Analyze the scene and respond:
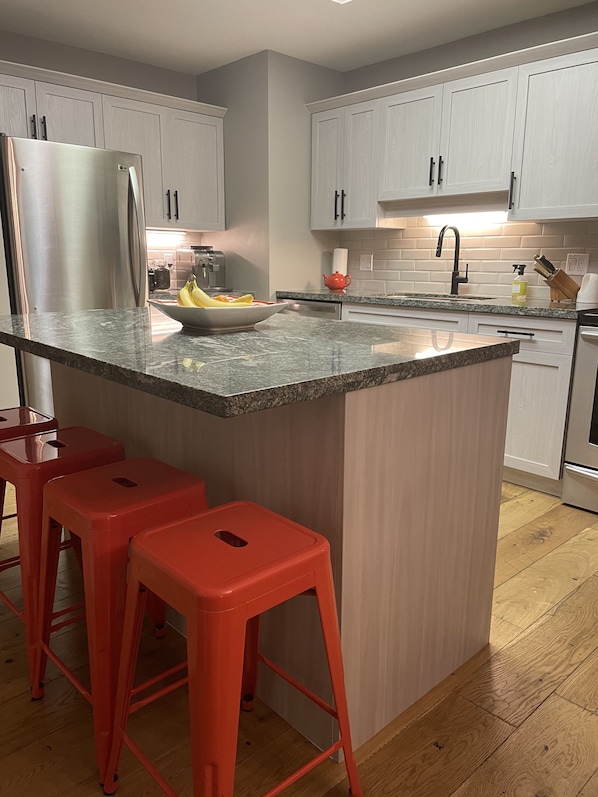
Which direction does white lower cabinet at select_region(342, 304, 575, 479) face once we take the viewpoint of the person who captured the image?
facing the viewer and to the left of the viewer

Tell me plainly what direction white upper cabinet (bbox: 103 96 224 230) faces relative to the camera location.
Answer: facing the viewer and to the right of the viewer

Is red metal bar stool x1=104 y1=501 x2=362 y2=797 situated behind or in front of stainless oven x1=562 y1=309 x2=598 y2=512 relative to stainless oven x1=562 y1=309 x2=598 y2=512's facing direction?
in front

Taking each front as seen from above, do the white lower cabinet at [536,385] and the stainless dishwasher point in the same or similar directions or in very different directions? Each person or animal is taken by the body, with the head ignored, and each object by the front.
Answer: same or similar directions

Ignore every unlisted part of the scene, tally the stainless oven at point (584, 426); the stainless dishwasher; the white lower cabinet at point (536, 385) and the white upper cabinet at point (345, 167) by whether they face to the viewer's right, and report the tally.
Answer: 0

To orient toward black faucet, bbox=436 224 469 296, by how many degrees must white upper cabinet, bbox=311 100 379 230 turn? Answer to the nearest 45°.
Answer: approximately 90° to its left

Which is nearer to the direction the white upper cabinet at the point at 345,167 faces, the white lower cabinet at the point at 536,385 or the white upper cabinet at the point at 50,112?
the white upper cabinet

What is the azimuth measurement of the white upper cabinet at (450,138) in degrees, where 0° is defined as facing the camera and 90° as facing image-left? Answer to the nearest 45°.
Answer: approximately 45°

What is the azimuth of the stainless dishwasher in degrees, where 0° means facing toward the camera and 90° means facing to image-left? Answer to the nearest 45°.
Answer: approximately 45°

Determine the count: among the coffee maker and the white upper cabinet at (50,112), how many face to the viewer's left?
0

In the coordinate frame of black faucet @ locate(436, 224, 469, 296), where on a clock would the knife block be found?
The knife block is roughly at 9 o'clock from the black faucet.

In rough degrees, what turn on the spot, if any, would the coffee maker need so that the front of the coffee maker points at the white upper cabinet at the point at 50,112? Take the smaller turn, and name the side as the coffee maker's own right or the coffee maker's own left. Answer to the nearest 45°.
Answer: approximately 90° to the coffee maker's own right

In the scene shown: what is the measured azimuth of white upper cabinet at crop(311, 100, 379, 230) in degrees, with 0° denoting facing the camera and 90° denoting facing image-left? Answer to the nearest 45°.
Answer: approximately 45°

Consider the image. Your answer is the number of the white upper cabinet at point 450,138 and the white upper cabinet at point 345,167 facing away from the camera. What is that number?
0

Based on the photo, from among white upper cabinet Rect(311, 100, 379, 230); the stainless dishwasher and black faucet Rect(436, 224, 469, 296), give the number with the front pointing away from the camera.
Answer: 0

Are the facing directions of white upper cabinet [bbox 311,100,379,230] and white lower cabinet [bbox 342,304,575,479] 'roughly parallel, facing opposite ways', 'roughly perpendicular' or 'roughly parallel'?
roughly parallel
